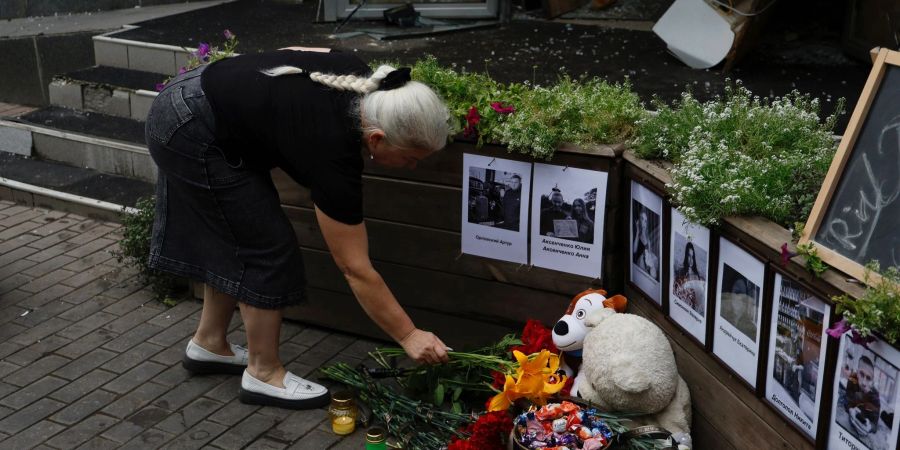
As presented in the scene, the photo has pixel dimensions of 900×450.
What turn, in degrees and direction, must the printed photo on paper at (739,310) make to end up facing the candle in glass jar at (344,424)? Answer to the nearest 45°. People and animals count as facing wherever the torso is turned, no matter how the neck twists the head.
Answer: approximately 45° to its right

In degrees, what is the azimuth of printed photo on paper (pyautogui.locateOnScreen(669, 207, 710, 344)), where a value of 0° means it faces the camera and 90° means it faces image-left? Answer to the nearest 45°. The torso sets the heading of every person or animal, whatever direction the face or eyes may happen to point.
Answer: approximately 45°

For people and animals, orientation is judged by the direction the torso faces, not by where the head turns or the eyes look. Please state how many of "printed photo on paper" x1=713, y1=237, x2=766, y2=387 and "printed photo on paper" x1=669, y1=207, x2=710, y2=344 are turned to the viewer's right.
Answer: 0

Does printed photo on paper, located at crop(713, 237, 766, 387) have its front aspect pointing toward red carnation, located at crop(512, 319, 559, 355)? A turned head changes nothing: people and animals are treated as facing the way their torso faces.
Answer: no

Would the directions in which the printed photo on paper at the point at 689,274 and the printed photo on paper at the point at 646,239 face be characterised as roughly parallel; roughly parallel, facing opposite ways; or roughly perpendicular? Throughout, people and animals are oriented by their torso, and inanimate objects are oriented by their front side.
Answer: roughly parallel

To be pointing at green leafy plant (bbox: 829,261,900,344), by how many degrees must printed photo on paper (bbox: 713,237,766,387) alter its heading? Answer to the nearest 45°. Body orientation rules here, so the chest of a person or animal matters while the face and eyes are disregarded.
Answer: approximately 90° to its left

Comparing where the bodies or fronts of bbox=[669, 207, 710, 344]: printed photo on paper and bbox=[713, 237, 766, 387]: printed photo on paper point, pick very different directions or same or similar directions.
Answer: same or similar directions

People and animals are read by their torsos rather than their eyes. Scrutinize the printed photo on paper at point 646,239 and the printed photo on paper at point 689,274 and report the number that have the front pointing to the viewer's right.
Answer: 0

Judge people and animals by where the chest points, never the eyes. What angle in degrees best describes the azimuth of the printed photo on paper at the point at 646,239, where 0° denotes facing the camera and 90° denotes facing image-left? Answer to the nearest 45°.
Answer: approximately 45°

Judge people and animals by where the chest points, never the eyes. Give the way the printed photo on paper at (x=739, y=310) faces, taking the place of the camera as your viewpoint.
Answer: facing the viewer and to the left of the viewer

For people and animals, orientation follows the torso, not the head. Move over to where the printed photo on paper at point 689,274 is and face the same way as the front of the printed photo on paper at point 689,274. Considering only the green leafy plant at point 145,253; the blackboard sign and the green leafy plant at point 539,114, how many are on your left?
1

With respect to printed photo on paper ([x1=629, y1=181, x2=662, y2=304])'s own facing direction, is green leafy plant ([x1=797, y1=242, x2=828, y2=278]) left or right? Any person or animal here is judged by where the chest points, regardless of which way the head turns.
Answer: on its left

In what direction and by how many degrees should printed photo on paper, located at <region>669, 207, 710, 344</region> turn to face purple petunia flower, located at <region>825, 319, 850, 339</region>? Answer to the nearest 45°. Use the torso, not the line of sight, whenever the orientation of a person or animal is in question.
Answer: approximately 90° to its left
